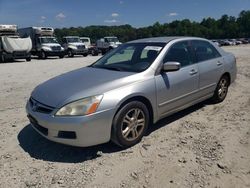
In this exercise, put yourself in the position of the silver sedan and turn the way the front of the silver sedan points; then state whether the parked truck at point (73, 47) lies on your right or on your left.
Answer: on your right

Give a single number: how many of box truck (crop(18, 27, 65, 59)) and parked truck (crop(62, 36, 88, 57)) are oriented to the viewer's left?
0

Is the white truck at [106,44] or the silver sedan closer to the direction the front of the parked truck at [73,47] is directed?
the silver sedan

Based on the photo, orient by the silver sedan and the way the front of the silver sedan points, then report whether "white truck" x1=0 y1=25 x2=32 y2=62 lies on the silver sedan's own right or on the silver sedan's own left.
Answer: on the silver sedan's own right

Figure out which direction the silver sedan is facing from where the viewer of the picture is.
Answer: facing the viewer and to the left of the viewer

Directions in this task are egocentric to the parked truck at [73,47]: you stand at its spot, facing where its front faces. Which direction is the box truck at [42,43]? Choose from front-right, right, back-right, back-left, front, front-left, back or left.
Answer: right

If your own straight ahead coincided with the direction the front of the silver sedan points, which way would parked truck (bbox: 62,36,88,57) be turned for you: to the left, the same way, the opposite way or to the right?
to the left

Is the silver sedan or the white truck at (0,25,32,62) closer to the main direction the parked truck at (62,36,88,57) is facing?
the silver sedan

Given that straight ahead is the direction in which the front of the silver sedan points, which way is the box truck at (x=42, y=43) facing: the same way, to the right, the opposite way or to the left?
to the left

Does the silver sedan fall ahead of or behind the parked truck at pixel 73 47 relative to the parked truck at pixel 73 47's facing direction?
ahead

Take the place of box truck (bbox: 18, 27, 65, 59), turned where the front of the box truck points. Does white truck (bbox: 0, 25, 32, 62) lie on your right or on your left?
on your right

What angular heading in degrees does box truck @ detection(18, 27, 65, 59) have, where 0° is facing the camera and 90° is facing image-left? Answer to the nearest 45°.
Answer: approximately 315°

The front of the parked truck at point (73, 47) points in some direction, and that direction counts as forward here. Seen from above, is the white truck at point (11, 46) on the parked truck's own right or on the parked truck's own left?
on the parked truck's own right

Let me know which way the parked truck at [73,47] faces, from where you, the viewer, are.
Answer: facing the viewer and to the right of the viewer
